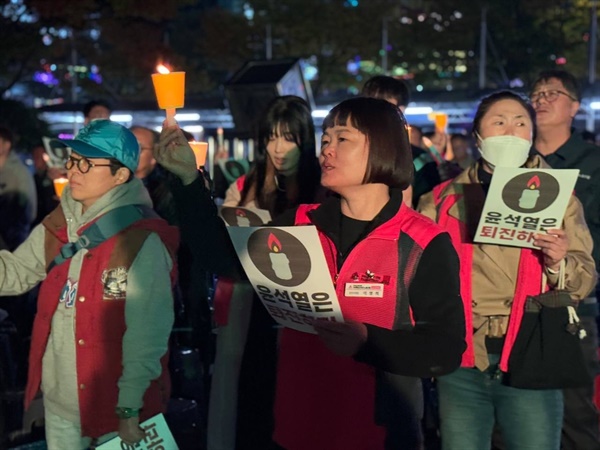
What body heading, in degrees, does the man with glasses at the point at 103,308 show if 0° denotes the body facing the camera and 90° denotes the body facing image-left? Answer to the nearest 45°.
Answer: approximately 45°

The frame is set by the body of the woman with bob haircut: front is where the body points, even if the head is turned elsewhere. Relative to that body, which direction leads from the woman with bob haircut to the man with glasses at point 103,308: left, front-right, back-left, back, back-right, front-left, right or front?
right

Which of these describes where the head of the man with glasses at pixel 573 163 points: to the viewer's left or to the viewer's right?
to the viewer's left

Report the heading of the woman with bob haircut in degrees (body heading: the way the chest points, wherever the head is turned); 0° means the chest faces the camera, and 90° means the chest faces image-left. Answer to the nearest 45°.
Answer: approximately 45°

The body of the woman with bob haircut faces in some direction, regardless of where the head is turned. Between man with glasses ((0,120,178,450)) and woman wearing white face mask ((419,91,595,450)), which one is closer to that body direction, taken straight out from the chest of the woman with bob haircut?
the man with glasses

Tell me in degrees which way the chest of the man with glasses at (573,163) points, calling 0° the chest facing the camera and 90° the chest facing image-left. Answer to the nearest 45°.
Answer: approximately 45°

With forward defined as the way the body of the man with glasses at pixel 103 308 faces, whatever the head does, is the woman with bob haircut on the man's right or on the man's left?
on the man's left
